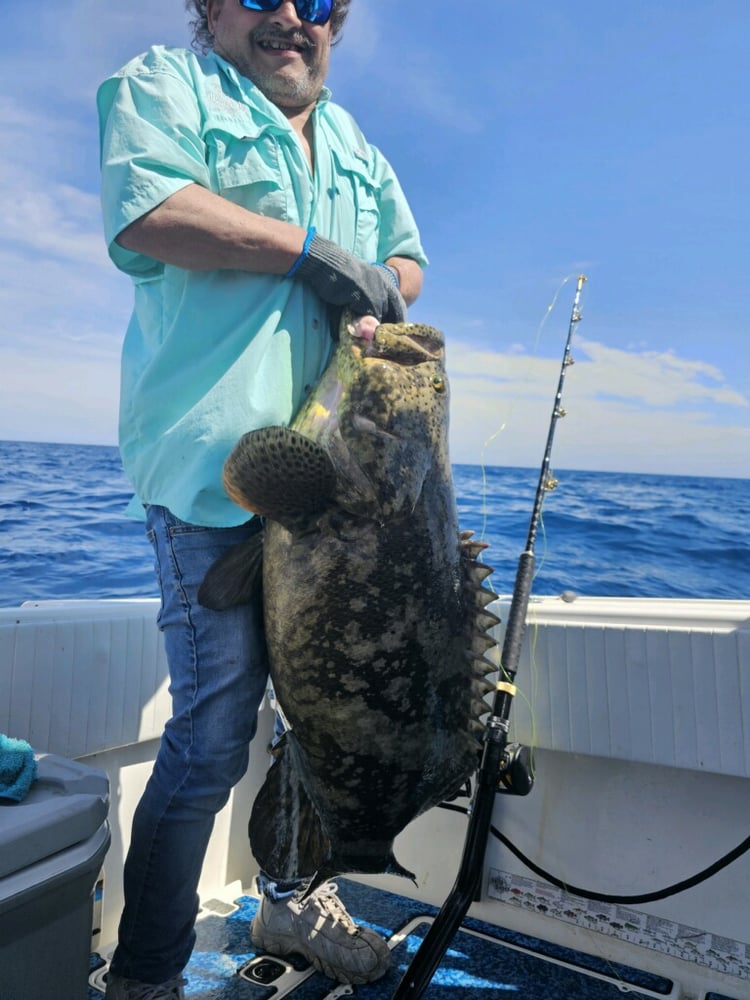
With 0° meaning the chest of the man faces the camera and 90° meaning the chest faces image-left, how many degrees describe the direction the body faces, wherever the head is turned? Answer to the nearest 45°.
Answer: approximately 315°
